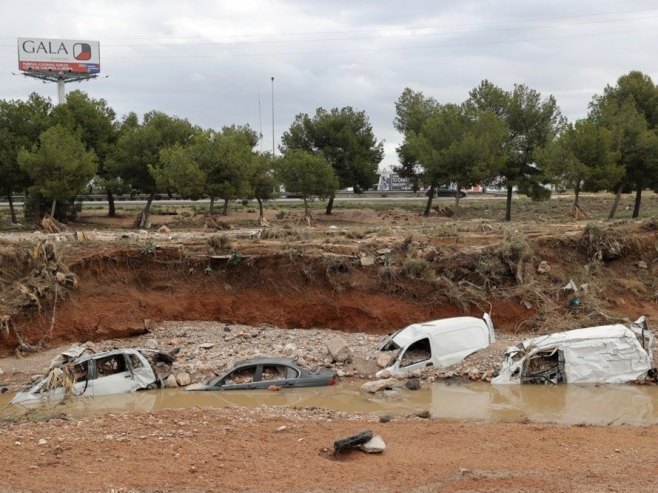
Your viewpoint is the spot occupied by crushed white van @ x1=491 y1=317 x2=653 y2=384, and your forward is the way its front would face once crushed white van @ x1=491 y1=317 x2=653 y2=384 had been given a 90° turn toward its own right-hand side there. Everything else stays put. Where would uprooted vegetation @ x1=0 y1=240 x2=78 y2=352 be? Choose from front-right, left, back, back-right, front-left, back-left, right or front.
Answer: left

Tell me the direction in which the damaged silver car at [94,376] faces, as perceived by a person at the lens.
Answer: facing to the left of the viewer

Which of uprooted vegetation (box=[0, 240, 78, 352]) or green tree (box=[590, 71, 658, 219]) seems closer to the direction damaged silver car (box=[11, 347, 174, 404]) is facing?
the uprooted vegetation

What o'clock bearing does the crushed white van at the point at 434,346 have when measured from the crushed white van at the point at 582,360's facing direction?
the crushed white van at the point at 434,346 is roughly at 12 o'clock from the crushed white van at the point at 582,360.

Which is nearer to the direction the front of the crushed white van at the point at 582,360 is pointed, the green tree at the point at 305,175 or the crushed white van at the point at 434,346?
the crushed white van

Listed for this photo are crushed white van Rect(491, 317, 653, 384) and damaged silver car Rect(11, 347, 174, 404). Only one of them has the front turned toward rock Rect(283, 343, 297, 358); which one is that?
the crushed white van

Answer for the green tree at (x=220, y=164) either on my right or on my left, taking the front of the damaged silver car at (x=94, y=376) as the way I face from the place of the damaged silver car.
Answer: on my right

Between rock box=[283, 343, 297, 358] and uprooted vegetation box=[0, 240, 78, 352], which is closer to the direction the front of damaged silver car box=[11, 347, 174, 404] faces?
the uprooted vegetation

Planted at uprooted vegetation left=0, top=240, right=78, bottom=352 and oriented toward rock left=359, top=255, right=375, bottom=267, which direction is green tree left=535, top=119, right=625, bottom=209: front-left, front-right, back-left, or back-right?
front-left

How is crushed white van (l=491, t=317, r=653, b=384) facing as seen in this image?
to the viewer's left

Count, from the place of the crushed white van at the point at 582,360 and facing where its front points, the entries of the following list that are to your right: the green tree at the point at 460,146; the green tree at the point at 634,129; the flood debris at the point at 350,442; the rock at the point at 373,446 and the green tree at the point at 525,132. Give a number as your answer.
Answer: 3

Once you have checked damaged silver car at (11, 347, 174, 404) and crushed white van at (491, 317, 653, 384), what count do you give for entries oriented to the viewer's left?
2

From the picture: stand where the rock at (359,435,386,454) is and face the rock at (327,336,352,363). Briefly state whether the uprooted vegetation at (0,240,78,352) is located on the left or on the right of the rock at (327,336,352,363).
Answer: left

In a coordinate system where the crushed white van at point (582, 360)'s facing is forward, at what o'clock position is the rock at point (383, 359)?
The rock is roughly at 12 o'clock from the crushed white van.

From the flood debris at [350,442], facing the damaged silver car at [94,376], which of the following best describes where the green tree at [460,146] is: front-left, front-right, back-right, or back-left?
front-right

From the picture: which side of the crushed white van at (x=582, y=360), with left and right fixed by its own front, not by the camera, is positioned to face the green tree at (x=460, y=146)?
right

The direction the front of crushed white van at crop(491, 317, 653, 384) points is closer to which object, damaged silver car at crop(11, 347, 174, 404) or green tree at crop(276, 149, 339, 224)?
the damaged silver car

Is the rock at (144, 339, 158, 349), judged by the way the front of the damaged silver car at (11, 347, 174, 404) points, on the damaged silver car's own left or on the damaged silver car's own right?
on the damaged silver car's own right
